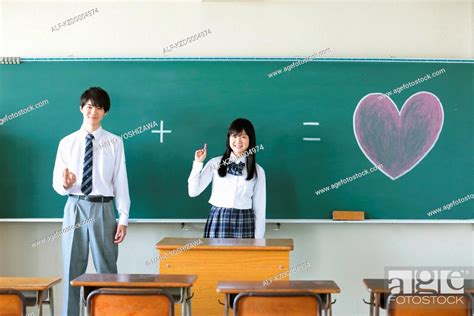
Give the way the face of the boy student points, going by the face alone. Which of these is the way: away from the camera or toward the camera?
toward the camera

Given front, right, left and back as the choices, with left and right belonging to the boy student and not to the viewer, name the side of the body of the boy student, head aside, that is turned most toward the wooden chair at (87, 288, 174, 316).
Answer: front

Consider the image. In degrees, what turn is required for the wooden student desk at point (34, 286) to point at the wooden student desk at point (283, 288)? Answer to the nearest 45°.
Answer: approximately 45° to its left

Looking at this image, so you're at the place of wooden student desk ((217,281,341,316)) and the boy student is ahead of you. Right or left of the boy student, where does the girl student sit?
right

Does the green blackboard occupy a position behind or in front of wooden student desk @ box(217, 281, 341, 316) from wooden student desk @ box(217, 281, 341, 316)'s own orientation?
behind

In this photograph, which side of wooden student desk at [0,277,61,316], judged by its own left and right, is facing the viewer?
front

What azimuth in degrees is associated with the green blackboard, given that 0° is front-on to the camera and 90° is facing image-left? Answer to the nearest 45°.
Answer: approximately 0°

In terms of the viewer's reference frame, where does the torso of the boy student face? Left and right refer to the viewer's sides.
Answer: facing the viewer

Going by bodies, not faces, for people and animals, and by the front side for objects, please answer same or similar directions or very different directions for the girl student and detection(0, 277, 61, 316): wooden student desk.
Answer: same or similar directions

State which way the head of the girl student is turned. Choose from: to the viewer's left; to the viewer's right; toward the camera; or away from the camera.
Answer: toward the camera
